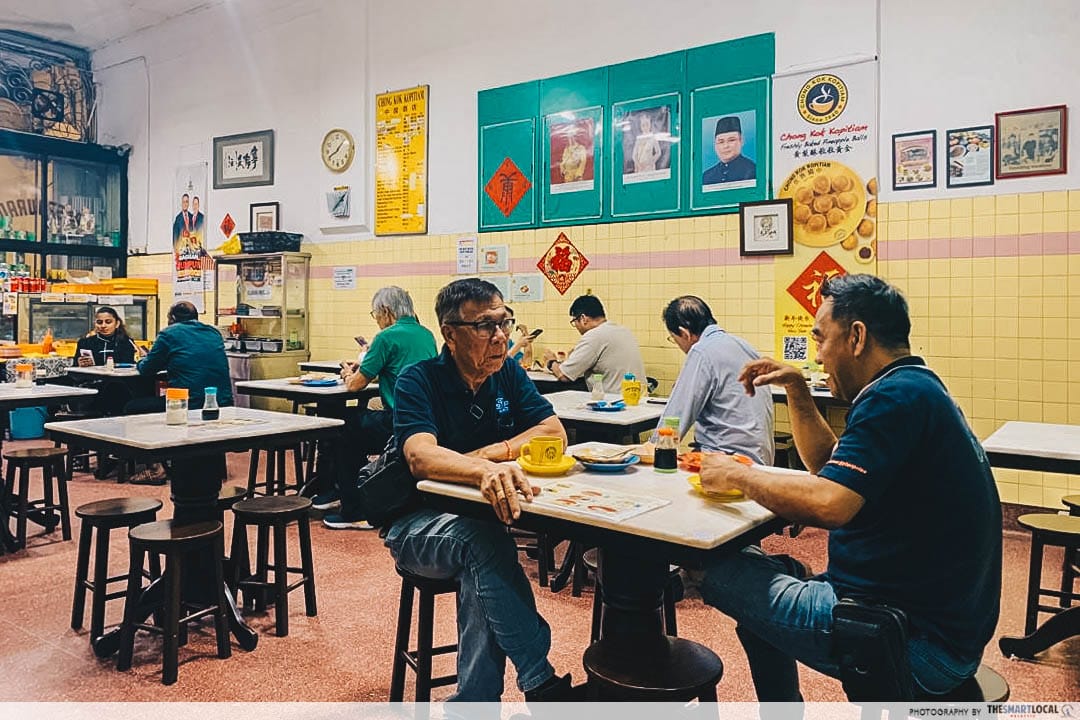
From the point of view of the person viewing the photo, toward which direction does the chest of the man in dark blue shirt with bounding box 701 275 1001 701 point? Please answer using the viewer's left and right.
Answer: facing to the left of the viewer

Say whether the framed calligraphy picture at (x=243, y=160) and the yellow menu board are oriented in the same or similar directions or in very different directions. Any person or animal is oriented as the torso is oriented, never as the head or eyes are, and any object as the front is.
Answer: same or similar directions

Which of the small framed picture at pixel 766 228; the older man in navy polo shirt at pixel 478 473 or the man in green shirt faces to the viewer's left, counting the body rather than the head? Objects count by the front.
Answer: the man in green shirt

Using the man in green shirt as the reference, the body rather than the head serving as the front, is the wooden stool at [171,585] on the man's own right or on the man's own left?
on the man's own left

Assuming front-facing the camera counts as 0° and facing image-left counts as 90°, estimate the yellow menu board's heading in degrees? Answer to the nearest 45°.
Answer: approximately 45°

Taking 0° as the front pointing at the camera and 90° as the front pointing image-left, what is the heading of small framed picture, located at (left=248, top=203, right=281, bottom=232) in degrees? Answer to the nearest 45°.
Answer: approximately 45°

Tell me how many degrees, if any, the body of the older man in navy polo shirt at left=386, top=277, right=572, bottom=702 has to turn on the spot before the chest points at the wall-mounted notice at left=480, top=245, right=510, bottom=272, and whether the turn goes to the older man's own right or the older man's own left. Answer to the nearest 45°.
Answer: approximately 135° to the older man's own left

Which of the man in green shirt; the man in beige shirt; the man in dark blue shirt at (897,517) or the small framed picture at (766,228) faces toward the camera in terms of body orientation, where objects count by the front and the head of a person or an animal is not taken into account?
the small framed picture

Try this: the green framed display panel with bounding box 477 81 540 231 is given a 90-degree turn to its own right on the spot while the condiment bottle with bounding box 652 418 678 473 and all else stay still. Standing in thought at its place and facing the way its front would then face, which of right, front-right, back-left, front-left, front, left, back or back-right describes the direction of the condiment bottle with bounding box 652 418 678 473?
back-left

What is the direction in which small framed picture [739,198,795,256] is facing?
toward the camera

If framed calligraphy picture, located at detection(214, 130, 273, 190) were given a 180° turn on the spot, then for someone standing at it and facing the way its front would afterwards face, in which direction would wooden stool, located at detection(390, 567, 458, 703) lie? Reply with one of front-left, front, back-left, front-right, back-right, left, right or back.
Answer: back-right

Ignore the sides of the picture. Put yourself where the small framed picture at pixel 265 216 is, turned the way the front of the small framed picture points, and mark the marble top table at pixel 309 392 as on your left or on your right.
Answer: on your left

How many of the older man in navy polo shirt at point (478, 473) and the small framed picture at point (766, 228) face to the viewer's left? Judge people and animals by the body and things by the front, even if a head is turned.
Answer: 0

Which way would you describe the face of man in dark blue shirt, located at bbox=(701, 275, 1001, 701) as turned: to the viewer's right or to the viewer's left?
to the viewer's left

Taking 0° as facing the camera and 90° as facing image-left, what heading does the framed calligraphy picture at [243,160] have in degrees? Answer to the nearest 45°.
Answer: approximately 45°

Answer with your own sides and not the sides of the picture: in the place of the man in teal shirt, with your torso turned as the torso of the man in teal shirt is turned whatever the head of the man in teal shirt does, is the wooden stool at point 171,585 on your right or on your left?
on your left
